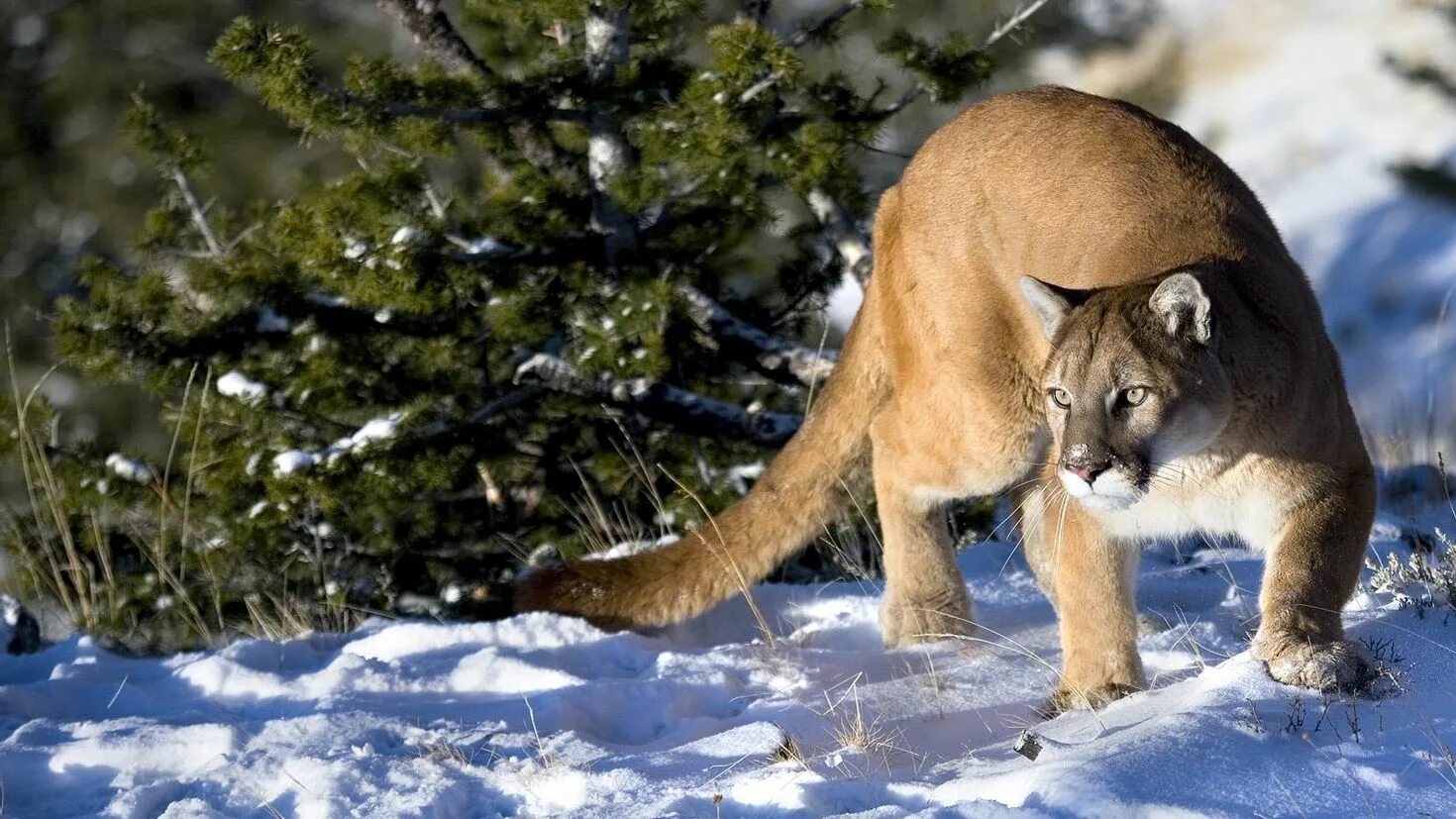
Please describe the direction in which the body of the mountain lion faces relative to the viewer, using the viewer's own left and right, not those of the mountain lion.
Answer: facing the viewer and to the right of the viewer

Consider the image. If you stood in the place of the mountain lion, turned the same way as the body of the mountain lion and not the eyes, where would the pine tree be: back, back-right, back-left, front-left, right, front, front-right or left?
back
